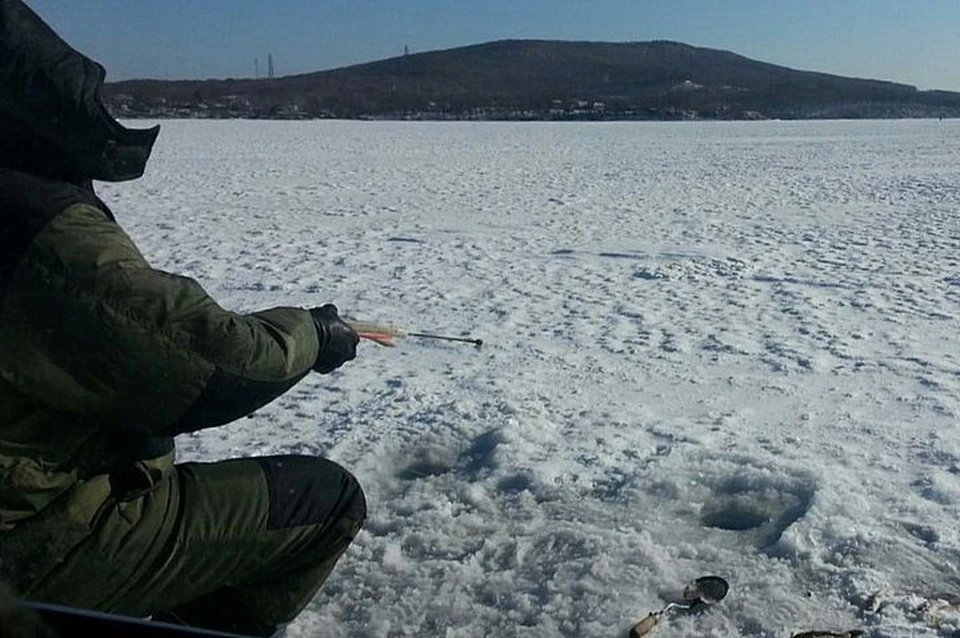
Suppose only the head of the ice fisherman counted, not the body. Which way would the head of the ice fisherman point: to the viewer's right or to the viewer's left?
to the viewer's right

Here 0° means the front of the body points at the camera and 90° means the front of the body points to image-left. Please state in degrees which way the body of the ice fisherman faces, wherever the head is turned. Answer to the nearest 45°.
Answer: approximately 270°
